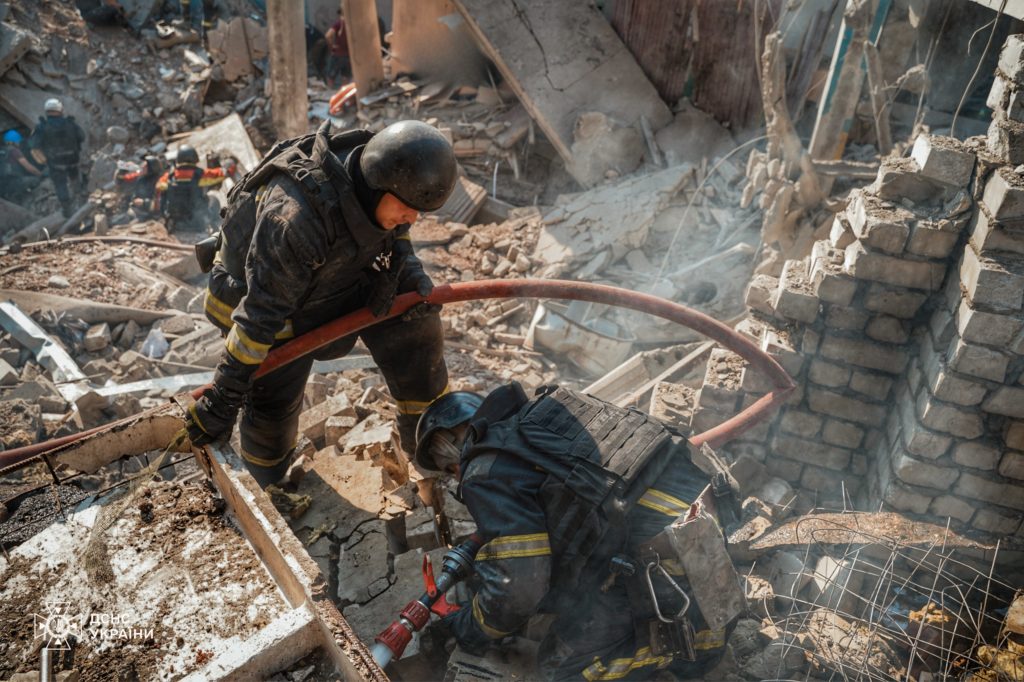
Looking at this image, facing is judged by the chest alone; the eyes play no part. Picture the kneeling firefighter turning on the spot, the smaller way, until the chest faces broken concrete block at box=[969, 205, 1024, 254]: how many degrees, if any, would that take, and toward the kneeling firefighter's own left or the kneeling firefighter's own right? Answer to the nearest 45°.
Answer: approximately 135° to the kneeling firefighter's own right

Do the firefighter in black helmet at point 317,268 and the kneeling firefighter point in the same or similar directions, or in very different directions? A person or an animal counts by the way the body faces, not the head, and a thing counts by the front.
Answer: very different directions

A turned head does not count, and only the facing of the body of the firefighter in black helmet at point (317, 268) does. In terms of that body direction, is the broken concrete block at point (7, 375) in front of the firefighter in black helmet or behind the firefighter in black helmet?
behind

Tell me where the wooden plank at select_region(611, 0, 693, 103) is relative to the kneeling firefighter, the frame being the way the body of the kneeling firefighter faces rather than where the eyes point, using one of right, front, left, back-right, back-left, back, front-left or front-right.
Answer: right

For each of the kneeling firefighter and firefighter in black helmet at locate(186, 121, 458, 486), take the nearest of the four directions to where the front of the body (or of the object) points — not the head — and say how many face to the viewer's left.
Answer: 1

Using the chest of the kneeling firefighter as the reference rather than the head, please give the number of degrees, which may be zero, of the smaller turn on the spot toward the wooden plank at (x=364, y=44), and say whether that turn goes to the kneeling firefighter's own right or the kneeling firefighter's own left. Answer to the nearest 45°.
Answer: approximately 45° to the kneeling firefighter's own right

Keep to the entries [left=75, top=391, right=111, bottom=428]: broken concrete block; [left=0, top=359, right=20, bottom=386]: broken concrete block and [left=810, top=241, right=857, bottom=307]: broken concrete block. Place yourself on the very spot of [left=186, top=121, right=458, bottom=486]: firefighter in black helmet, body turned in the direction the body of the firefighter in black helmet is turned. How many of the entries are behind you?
2

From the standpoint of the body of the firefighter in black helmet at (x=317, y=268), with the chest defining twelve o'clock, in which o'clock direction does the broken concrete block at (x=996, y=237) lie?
The broken concrete block is roughly at 11 o'clock from the firefighter in black helmet.

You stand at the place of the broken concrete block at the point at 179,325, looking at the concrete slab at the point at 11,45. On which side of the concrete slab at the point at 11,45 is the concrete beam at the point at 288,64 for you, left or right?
right

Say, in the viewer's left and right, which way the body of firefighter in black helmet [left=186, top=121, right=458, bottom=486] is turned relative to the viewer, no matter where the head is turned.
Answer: facing the viewer and to the right of the viewer

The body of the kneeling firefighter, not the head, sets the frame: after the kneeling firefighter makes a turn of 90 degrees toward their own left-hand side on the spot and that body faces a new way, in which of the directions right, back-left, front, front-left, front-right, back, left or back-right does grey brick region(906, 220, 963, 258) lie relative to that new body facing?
back-left

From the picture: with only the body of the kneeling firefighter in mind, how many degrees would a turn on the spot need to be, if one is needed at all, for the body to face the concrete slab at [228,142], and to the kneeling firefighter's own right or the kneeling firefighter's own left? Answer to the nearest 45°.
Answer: approximately 45° to the kneeling firefighter's own right

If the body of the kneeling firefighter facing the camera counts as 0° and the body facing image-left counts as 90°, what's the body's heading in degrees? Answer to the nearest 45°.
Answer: approximately 90°
